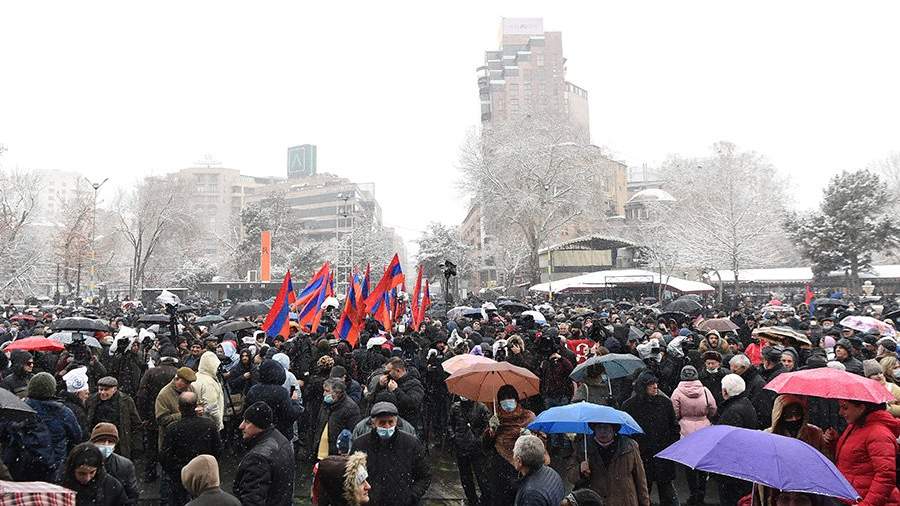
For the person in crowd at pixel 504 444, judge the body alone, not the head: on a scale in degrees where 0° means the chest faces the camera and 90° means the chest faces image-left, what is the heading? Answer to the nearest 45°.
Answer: approximately 0°

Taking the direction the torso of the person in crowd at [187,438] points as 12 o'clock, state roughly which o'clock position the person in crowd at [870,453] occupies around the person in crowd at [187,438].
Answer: the person in crowd at [870,453] is roughly at 4 o'clock from the person in crowd at [187,438].

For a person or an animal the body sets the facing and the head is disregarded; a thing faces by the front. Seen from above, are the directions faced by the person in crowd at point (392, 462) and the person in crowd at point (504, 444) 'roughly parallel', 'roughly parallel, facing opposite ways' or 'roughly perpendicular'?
roughly parallel

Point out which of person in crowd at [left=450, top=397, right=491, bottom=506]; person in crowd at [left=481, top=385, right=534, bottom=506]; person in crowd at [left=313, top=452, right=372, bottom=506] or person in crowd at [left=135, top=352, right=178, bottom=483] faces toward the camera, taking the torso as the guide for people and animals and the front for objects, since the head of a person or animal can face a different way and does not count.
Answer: person in crowd at [left=481, top=385, right=534, bottom=506]

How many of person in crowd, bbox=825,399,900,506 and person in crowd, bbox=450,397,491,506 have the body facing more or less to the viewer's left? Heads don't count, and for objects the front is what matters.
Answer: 1

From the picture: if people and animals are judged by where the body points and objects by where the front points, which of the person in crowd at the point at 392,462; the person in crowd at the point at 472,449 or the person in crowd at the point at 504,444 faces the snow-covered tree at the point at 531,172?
the person in crowd at the point at 472,449

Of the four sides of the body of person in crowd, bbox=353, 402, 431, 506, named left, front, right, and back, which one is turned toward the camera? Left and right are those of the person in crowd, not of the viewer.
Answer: front

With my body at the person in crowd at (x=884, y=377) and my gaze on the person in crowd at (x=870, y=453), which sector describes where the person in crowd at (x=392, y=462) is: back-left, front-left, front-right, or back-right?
front-right

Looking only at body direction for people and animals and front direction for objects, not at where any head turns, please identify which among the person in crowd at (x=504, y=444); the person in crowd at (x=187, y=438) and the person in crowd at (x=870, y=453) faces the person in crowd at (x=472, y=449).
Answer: the person in crowd at (x=870, y=453)

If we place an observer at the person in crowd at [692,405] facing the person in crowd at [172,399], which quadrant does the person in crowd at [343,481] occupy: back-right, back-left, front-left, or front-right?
front-left

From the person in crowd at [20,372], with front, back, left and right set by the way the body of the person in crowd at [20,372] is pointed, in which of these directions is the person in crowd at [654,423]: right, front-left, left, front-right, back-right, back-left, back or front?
front-right

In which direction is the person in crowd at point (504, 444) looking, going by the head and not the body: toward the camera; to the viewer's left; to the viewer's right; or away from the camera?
toward the camera

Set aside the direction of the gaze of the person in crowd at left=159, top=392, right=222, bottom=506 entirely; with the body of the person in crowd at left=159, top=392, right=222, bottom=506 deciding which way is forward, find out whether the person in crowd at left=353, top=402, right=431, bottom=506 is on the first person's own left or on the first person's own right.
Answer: on the first person's own right

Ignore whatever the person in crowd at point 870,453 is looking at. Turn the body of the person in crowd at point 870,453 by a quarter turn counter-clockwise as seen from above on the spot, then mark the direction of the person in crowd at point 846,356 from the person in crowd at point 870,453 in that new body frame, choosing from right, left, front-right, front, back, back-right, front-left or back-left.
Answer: back

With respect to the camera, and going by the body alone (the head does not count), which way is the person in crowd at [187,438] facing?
away from the camera

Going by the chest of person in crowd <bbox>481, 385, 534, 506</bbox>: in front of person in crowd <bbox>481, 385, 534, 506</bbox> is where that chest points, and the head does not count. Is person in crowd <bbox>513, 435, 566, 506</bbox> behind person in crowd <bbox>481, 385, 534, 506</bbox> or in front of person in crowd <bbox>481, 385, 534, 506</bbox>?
in front

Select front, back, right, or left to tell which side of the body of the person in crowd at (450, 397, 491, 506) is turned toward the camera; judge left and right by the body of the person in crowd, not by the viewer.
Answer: back

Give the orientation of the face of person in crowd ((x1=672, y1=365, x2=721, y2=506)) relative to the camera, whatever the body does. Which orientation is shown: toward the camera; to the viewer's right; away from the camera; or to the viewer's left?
away from the camera

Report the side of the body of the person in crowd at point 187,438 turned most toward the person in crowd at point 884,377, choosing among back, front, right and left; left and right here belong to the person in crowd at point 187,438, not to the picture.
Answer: right

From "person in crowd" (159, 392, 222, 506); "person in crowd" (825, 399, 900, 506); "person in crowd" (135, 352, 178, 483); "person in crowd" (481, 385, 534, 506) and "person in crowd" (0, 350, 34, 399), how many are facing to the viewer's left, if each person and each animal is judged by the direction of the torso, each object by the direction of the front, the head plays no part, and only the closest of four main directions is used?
1
